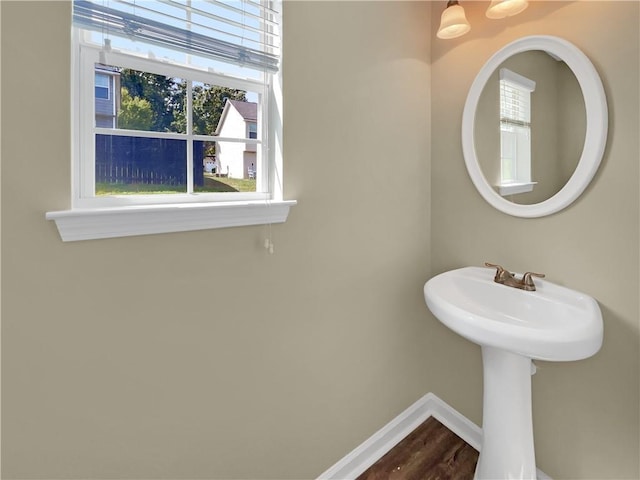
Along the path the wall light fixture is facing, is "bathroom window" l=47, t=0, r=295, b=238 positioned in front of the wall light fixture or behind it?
in front

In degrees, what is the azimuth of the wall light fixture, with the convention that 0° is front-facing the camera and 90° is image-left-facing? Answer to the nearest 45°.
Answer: approximately 45°

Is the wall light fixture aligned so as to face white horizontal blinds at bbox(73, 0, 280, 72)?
yes
